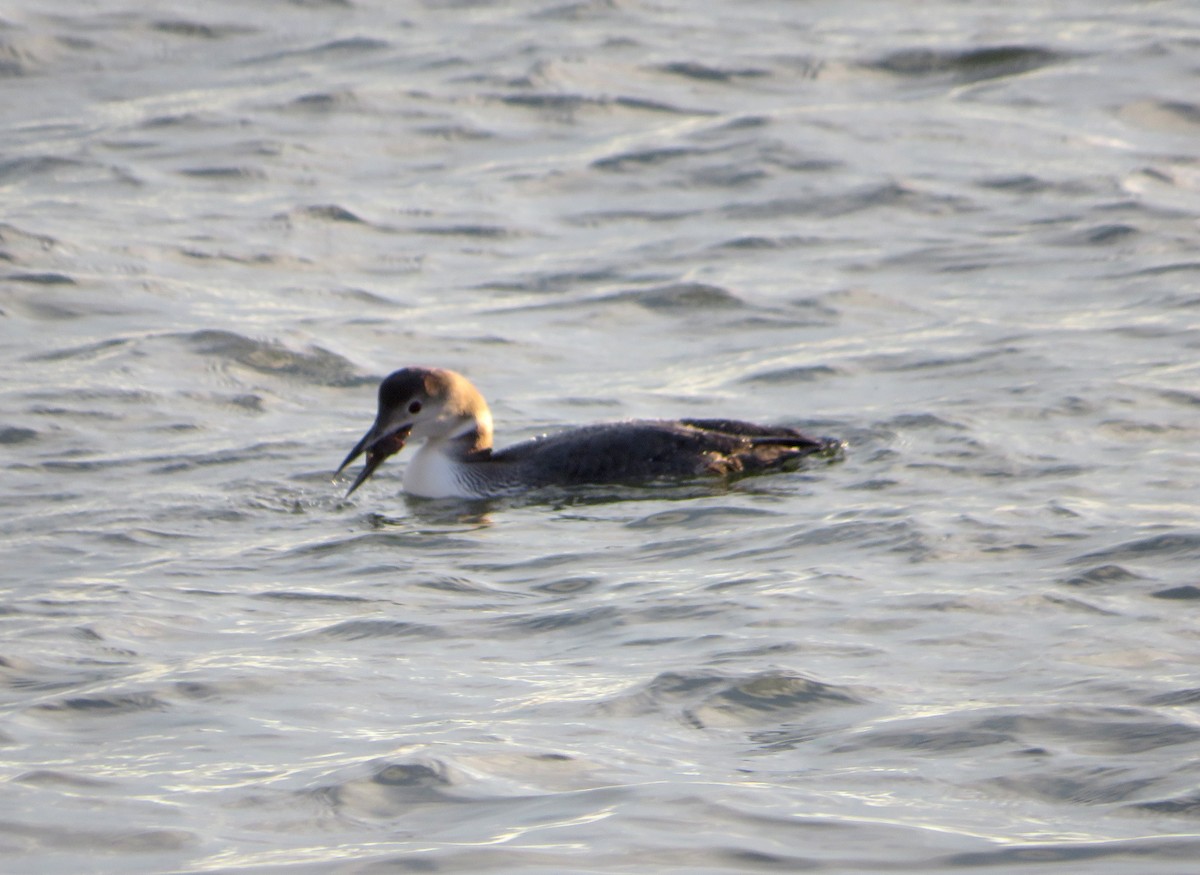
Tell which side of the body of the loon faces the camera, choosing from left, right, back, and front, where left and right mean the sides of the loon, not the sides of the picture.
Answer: left
